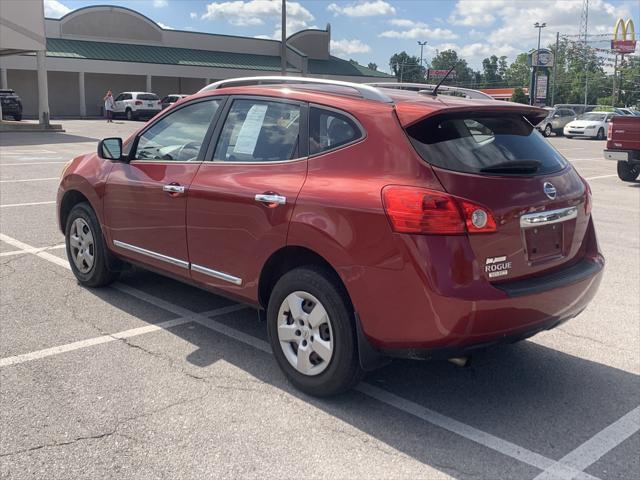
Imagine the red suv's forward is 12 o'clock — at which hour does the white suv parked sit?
The white suv parked is roughly at 1 o'clock from the red suv.

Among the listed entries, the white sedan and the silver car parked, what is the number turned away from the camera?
0

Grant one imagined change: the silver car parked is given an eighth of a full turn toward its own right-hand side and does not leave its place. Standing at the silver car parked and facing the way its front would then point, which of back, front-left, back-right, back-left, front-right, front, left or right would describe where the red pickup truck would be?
left

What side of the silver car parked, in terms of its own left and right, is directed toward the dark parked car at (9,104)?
front

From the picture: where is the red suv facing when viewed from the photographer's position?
facing away from the viewer and to the left of the viewer

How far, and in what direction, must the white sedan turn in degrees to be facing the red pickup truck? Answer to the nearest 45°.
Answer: approximately 45° to its left

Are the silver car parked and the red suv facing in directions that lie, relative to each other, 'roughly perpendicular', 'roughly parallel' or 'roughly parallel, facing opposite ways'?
roughly perpendicular

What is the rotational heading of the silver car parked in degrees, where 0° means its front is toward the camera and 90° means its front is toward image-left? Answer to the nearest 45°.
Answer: approximately 45°

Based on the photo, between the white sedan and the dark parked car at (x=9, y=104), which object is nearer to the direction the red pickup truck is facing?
the white sedan

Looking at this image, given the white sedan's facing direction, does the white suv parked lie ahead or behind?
ahead

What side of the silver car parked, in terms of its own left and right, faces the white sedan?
left

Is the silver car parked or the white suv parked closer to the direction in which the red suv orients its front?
the white suv parked

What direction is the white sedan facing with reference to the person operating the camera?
facing the viewer and to the left of the viewer

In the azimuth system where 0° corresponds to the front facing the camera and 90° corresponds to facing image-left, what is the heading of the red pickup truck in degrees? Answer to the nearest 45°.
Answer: approximately 180°

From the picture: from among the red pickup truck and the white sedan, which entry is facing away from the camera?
the red pickup truck

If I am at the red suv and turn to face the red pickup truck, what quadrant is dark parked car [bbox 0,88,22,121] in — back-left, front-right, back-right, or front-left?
front-left
